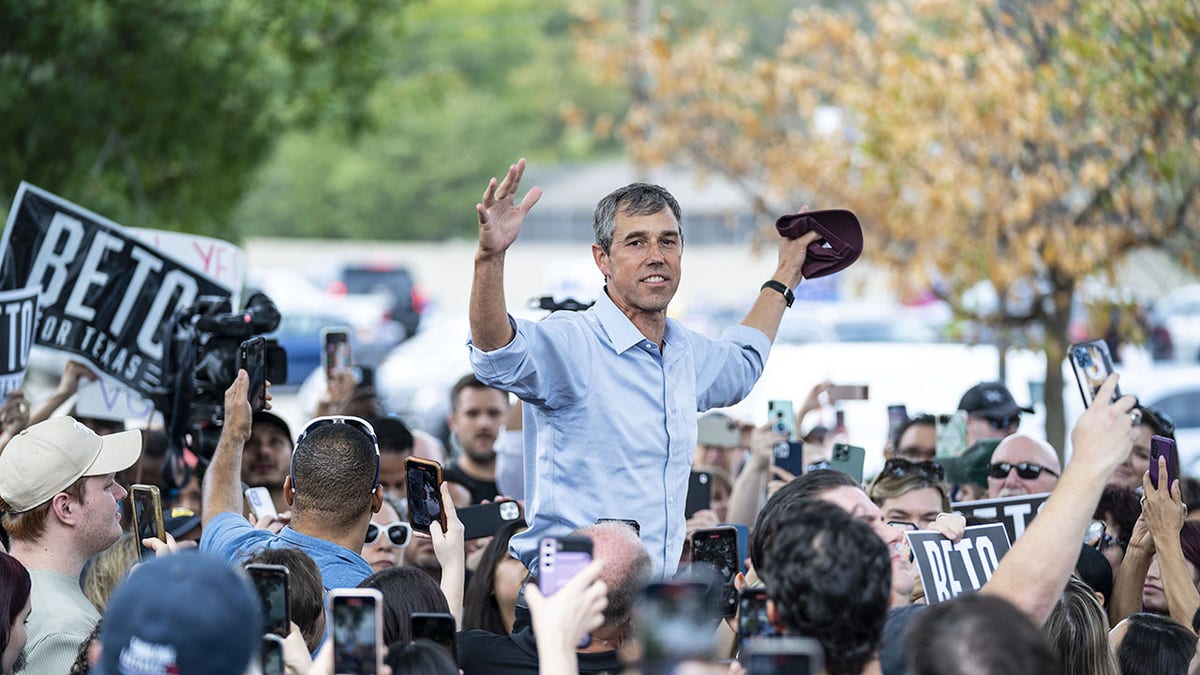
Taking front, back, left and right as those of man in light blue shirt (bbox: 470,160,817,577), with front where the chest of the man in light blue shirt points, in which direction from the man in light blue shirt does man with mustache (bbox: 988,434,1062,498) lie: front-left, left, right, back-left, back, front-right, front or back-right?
left

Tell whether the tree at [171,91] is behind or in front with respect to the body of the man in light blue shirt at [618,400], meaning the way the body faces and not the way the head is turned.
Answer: behind

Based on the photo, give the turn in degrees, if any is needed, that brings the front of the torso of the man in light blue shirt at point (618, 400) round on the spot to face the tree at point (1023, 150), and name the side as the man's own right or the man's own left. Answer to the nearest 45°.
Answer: approximately 90° to the man's own left

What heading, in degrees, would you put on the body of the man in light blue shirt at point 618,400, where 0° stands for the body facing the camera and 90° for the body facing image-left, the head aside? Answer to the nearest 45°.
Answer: approximately 315°

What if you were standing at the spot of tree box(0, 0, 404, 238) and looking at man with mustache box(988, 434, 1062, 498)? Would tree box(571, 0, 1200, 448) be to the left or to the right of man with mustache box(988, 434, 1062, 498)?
left
